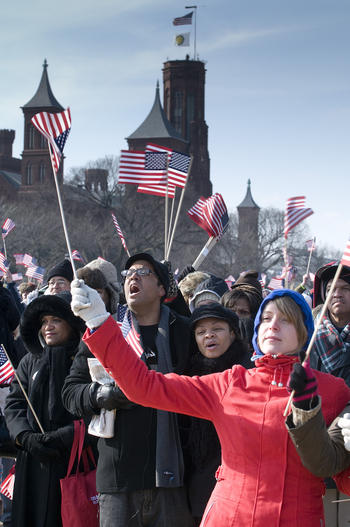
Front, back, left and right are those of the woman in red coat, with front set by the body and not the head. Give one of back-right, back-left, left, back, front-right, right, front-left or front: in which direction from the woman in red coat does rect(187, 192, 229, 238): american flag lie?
back

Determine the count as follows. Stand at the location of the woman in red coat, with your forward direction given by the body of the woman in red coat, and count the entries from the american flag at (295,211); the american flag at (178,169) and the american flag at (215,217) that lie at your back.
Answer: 3

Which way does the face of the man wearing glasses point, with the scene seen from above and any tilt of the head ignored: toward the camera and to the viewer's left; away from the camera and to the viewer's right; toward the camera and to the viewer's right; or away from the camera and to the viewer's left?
toward the camera and to the viewer's left

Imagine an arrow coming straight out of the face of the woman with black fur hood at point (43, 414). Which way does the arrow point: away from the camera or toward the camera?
toward the camera

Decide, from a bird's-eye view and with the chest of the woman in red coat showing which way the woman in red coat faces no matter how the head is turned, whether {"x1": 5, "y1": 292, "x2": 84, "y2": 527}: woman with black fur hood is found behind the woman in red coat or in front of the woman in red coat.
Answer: behind

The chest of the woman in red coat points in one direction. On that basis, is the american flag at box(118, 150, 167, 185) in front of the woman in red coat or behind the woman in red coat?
behind

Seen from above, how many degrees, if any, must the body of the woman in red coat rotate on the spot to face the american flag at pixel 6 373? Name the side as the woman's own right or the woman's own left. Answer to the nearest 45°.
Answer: approximately 135° to the woman's own right

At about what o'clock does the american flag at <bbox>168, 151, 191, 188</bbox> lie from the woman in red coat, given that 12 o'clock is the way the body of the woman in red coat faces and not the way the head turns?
The american flag is roughly at 6 o'clock from the woman in red coat.

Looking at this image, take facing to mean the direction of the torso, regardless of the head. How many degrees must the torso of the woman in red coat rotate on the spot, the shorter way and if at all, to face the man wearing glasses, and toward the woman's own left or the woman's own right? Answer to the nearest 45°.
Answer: approximately 135° to the woman's own right

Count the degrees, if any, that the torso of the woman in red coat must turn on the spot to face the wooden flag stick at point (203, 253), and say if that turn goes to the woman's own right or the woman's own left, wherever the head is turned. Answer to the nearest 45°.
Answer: approximately 180°

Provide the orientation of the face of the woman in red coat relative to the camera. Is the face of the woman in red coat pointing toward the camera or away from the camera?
toward the camera

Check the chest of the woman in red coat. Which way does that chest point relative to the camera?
toward the camera
